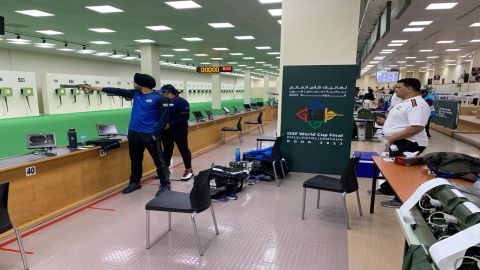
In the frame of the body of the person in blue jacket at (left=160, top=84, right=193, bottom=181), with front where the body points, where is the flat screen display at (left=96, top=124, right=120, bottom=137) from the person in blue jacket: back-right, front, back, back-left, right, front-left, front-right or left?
front-right

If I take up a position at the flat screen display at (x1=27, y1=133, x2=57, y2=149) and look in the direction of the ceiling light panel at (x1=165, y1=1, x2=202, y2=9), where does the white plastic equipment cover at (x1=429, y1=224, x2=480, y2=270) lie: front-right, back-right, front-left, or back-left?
back-right

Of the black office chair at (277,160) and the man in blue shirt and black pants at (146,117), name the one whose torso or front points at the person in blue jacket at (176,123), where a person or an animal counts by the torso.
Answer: the black office chair

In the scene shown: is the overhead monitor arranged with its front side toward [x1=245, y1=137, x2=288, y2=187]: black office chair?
yes

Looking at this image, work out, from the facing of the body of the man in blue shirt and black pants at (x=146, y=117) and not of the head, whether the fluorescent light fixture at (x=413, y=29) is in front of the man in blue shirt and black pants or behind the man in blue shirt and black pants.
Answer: behind

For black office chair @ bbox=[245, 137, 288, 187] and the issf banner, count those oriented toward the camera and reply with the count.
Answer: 1
